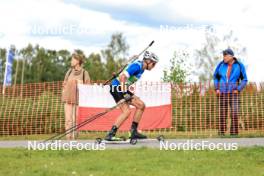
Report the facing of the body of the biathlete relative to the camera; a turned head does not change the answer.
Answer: to the viewer's right

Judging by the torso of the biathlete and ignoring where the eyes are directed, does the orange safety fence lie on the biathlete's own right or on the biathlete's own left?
on the biathlete's own left

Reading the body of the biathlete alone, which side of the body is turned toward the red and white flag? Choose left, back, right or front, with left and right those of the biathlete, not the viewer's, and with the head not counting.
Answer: left
